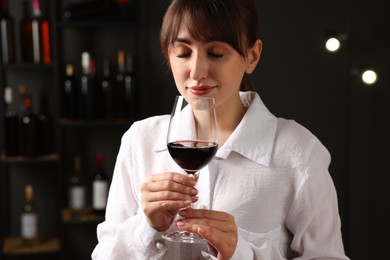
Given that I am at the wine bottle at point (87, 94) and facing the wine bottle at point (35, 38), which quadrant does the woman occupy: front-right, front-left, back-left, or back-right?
back-left

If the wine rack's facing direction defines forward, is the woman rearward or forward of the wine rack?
forward

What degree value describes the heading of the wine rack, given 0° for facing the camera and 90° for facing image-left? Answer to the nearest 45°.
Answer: approximately 0°

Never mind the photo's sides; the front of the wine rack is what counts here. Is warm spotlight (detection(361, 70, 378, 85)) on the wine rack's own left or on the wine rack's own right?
on the wine rack's own left

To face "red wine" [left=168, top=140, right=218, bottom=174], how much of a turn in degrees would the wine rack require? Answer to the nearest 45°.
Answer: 0° — it already faces it
